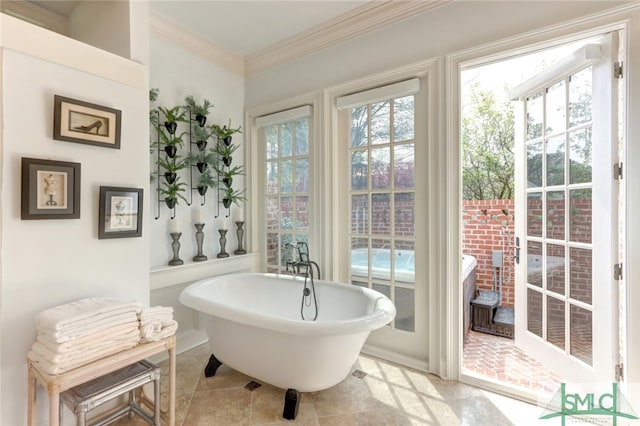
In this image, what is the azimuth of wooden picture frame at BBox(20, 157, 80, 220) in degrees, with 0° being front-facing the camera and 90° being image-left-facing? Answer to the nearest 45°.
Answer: approximately 315°

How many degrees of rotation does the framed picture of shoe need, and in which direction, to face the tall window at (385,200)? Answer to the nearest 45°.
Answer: approximately 45° to its left

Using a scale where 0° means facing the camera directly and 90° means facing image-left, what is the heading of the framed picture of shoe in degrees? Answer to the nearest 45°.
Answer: approximately 315°

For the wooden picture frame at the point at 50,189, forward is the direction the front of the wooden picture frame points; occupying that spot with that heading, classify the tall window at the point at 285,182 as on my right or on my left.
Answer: on my left

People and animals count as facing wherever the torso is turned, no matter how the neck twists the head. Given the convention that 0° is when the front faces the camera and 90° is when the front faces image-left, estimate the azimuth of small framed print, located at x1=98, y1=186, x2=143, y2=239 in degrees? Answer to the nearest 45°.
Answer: approximately 315°

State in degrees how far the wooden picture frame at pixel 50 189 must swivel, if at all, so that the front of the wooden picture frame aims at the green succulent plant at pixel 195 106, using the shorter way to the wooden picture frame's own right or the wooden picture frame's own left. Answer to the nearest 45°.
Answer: approximately 90° to the wooden picture frame's own left

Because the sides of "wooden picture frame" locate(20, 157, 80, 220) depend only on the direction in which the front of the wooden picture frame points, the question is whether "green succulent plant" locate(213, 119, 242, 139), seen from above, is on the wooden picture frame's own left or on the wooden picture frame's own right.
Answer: on the wooden picture frame's own left
